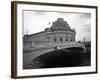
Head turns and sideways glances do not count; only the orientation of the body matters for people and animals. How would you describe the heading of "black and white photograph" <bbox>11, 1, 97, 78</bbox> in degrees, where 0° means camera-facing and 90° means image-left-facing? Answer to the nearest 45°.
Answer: approximately 315°
